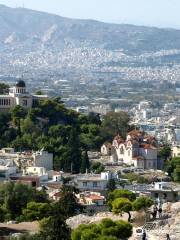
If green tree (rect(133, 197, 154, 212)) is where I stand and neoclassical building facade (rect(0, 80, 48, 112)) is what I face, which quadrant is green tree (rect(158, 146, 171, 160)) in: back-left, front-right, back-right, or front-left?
front-right

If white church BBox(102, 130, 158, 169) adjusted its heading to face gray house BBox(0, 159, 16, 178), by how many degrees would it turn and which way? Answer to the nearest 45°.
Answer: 0° — it already faces it

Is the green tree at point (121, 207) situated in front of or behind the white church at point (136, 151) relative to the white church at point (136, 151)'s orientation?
in front

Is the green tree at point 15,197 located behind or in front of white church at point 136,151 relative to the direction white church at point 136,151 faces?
in front

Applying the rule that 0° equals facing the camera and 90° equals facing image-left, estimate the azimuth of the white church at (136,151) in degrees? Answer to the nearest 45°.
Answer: approximately 45°

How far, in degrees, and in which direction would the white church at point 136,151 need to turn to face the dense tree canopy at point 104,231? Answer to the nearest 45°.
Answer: approximately 45° to its left

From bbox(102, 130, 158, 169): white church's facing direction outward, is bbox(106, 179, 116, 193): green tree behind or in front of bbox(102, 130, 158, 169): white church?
in front
